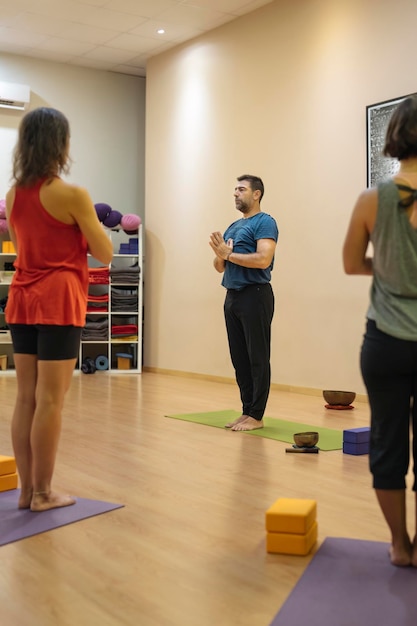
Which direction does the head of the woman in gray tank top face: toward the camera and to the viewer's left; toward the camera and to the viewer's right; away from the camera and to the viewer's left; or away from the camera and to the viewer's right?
away from the camera and to the viewer's left

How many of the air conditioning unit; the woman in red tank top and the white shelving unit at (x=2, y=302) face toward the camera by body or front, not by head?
2

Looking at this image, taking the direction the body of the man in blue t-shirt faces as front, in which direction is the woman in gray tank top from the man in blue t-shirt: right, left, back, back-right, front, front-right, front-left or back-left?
front-left

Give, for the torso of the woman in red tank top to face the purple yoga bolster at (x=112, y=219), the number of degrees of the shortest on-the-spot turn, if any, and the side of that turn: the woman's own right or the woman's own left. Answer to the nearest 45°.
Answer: approximately 45° to the woman's own left

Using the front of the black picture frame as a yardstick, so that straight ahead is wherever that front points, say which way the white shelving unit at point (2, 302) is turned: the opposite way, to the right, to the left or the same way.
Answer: to the left

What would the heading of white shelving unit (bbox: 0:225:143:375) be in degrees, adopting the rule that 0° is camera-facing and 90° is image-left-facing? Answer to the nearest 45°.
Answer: approximately 0°

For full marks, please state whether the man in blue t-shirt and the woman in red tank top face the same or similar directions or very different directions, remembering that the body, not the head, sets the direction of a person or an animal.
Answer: very different directions

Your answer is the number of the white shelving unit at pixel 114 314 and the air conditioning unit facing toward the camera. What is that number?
2

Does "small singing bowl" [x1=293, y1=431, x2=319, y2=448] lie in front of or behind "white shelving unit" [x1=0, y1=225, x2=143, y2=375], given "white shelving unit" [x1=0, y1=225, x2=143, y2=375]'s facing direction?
in front

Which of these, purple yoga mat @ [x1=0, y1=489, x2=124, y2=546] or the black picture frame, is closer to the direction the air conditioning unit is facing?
the purple yoga mat

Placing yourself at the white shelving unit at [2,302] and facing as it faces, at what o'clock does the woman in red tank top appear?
The woman in red tank top is roughly at 12 o'clock from the white shelving unit.

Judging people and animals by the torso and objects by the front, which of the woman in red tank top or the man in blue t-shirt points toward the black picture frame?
the woman in red tank top
